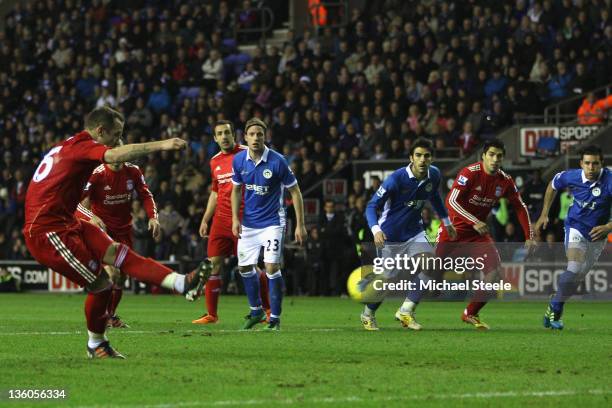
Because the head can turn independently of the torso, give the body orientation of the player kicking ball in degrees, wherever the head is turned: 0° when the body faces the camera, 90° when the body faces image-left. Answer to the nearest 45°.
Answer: approximately 270°
